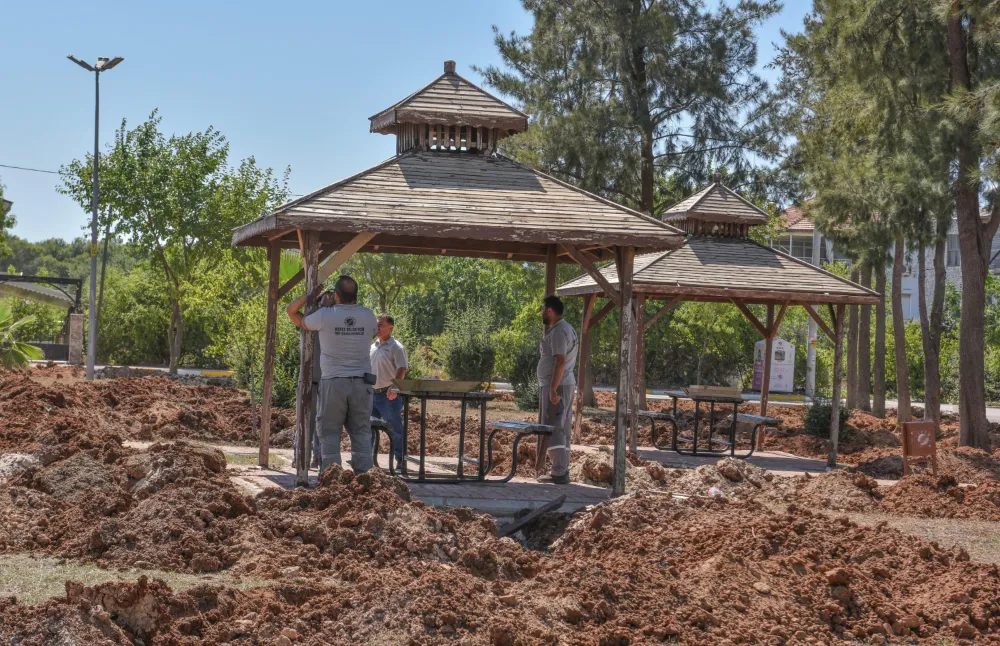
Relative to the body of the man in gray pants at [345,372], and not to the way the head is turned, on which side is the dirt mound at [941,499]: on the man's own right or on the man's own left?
on the man's own right

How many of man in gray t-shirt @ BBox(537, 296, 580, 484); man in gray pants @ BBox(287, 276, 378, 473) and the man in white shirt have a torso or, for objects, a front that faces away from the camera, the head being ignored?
1

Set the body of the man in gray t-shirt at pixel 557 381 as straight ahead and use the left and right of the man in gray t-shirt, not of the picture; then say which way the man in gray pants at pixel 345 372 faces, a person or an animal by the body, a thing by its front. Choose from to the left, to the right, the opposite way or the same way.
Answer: to the right

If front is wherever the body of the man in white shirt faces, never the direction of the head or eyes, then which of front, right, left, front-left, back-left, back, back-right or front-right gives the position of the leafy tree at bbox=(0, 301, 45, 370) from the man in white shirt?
right

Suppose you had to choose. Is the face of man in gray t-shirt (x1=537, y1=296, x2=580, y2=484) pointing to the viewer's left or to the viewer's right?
to the viewer's left

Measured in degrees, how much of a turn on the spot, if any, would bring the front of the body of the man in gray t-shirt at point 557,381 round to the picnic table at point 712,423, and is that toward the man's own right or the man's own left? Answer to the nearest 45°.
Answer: approximately 135° to the man's own right

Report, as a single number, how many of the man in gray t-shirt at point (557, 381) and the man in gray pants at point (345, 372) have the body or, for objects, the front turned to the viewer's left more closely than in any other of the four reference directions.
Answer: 1

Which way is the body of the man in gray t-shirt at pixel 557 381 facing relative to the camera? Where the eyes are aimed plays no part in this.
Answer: to the viewer's left

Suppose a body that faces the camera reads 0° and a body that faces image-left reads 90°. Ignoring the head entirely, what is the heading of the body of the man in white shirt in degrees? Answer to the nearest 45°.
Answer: approximately 45°

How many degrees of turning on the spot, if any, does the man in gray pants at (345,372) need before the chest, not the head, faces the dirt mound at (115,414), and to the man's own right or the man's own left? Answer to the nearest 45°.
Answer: approximately 45° to the man's own left

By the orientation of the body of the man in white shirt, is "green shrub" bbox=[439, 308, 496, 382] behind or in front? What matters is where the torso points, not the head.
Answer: behind

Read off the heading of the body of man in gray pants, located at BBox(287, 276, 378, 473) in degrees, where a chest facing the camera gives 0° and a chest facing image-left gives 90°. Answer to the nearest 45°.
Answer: approximately 180°

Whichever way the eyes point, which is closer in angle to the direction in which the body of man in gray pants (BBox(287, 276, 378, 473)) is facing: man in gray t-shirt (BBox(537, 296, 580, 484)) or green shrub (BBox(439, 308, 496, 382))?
the green shrub

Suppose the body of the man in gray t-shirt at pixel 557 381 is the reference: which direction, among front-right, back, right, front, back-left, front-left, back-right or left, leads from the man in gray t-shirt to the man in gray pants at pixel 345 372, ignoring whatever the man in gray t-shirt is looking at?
front-left

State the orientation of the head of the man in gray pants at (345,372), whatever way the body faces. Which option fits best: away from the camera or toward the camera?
away from the camera

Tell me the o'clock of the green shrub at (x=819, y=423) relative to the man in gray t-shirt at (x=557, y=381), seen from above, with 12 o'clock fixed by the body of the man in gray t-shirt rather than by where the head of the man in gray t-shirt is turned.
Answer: The green shrub is roughly at 4 o'clock from the man in gray t-shirt.

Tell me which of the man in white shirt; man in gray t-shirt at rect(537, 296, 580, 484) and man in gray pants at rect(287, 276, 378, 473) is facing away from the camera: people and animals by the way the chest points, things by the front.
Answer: the man in gray pants
